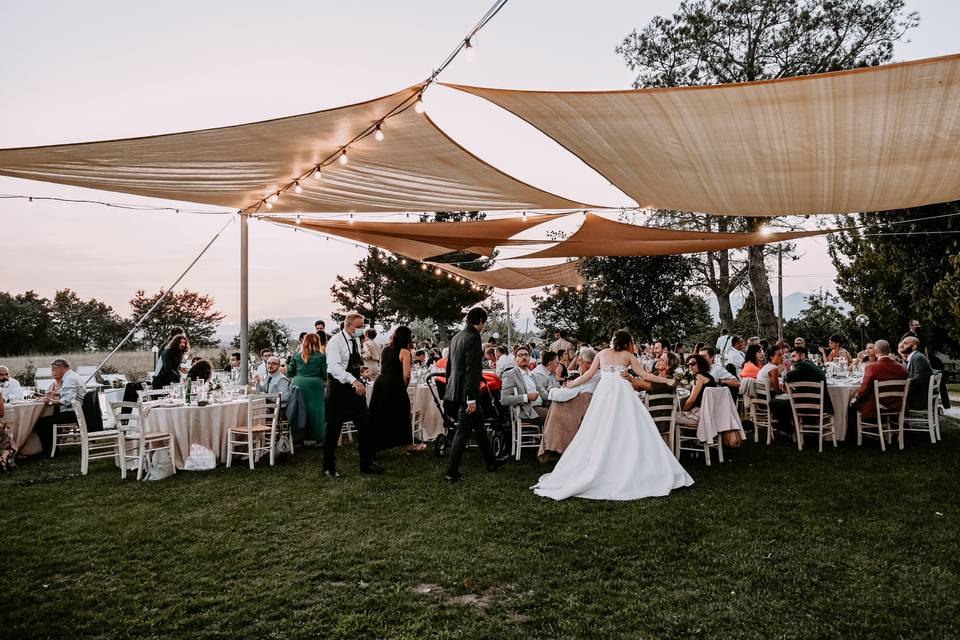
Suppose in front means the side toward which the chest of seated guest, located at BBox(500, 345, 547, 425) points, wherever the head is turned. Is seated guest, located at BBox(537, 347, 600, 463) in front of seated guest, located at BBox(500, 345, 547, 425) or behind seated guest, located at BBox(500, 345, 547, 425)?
in front

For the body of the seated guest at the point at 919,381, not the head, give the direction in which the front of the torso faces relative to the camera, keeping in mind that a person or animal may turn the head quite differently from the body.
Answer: to the viewer's left

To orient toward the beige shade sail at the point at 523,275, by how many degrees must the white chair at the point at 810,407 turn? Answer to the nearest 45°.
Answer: approximately 90° to its left

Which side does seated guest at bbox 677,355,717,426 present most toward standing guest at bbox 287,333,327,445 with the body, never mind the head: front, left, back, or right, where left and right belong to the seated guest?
front

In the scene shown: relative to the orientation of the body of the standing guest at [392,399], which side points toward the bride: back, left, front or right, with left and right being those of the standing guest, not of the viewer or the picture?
right

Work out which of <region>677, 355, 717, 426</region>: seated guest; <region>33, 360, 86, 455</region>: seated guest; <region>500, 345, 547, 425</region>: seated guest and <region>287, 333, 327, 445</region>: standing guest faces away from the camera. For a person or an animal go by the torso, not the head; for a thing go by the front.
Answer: the standing guest

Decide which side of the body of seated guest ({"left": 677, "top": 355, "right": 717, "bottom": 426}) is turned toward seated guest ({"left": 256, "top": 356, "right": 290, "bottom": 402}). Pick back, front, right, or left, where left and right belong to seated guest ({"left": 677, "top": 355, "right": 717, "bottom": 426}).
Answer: front

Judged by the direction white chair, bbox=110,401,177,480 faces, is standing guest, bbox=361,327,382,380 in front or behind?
in front

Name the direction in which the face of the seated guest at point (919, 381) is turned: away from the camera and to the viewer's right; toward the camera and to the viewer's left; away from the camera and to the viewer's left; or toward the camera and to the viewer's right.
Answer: toward the camera and to the viewer's left

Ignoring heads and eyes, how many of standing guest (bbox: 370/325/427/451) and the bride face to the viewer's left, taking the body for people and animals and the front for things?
0

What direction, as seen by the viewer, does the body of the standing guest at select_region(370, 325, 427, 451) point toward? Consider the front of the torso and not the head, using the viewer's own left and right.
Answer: facing away from the viewer and to the right of the viewer

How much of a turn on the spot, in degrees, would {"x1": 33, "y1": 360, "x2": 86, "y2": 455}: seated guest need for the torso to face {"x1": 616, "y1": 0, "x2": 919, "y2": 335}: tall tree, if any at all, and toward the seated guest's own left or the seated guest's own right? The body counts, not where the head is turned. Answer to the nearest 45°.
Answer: approximately 180°

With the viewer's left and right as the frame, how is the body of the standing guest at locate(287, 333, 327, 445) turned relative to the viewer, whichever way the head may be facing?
facing away from the viewer

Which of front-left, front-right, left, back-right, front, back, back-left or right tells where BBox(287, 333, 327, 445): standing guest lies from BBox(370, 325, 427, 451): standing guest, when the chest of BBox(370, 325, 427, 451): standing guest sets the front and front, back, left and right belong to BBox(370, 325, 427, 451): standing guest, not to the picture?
left

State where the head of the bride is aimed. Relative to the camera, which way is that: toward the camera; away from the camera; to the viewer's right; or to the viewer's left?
away from the camera
